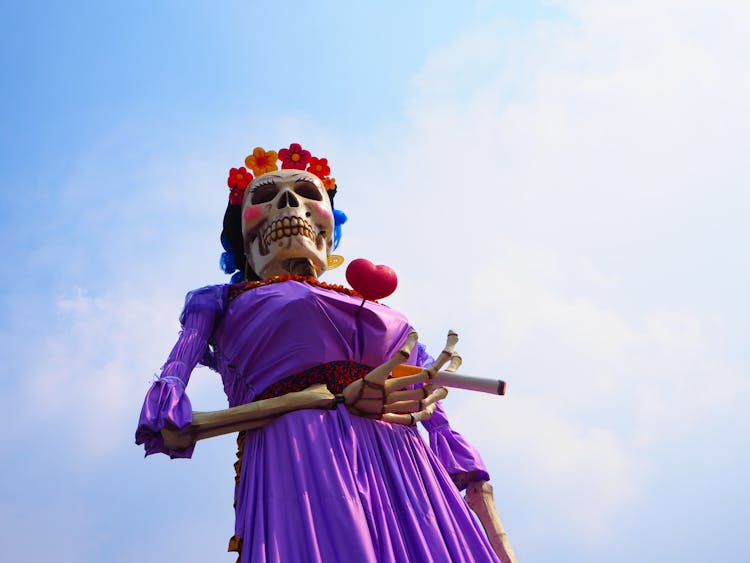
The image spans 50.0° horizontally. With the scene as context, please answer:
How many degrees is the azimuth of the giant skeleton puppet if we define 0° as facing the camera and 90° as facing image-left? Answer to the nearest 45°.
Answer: approximately 315°
